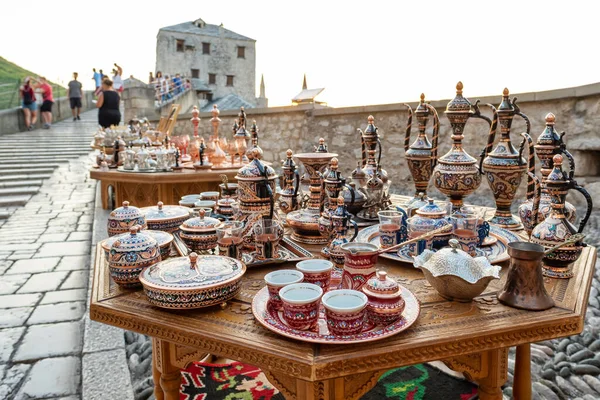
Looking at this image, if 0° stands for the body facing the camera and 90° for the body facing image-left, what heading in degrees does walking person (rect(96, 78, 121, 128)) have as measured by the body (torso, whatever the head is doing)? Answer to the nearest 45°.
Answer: approximately 180°

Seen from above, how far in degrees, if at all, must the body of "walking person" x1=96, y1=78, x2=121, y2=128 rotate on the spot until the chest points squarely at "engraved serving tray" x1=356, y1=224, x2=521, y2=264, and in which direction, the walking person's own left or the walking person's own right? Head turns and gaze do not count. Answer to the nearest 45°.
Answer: approximately 180°

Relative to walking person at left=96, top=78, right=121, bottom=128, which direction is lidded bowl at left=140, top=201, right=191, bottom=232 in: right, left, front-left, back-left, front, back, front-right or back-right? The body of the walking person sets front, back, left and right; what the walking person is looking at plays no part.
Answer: back

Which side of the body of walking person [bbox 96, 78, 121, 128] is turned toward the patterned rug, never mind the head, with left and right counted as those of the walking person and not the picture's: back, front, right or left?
back

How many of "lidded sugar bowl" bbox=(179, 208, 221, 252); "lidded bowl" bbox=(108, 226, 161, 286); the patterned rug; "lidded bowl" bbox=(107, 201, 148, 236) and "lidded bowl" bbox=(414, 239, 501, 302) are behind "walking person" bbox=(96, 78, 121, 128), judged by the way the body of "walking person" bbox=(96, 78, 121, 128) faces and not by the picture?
5

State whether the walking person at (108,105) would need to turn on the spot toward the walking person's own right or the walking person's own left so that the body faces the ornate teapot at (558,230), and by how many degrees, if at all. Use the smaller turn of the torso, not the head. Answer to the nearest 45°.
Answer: approximately 180°

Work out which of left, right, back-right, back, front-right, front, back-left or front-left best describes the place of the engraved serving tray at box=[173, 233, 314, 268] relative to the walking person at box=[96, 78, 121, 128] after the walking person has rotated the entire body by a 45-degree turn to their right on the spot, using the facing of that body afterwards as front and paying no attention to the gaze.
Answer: back-right

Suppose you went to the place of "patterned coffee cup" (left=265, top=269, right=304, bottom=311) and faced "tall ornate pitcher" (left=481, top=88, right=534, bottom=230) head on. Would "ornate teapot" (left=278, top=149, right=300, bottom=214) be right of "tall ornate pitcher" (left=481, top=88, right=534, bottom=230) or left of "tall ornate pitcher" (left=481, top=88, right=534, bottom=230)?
left

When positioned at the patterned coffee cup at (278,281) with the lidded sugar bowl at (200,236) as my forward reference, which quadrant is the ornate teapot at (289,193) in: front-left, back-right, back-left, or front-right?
front-right

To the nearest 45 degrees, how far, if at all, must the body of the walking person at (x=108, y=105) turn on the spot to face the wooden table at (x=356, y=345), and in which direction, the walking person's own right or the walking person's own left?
approximately 180°

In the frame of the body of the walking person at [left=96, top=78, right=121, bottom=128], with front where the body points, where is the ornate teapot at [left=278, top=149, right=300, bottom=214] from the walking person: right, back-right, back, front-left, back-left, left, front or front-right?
back
